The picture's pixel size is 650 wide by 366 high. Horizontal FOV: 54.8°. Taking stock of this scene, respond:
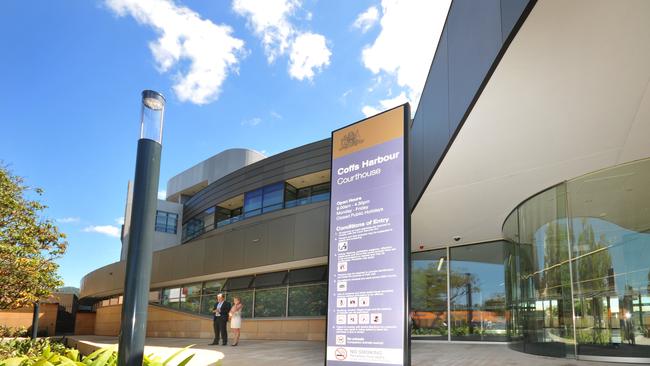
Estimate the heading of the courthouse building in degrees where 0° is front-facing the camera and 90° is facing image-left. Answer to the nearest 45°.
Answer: approximately 45°

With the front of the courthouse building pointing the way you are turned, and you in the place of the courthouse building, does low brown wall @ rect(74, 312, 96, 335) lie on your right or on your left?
on your right

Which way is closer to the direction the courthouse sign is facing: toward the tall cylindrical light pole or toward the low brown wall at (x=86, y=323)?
the tall cylindrical light pole

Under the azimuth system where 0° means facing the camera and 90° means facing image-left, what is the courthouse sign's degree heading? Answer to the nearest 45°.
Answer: approximately 45°

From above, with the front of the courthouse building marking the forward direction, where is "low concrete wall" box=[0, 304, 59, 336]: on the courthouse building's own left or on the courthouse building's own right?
on the courthouse building's own right

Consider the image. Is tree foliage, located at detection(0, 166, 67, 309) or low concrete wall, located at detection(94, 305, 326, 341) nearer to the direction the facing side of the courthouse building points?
the tree foliage

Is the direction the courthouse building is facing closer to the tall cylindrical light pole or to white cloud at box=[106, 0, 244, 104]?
the tall cylindrical light pole

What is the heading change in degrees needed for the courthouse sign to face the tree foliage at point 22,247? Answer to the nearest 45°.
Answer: approximately 90° to its right

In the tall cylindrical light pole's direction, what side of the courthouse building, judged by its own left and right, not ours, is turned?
front

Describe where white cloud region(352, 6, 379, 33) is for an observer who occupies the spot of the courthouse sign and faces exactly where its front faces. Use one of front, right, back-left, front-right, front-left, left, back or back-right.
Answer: back-right
